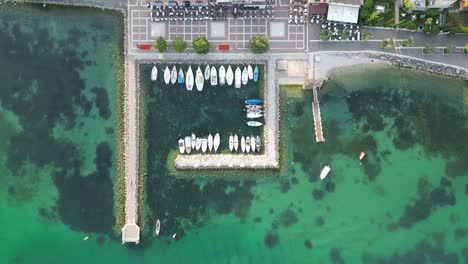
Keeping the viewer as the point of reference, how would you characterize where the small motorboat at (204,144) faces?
facing the viewer

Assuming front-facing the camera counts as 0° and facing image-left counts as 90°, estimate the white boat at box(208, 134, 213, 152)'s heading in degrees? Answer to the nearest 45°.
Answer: approximately 0°

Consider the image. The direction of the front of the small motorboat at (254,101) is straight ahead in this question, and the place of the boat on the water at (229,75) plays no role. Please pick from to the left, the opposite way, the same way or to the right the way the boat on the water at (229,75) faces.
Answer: to the left

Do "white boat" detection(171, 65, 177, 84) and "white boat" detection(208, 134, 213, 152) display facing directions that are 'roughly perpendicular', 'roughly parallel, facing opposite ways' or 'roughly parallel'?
roughly parallel, facing opposite ways

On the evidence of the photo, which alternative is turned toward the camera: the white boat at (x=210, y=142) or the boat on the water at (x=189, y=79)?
the white boat

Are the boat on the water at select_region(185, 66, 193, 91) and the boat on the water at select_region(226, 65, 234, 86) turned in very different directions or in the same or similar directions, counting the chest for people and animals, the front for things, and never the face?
same or similar directions

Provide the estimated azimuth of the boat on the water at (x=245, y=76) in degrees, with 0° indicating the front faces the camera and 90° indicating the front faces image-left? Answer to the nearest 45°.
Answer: approximately 180°

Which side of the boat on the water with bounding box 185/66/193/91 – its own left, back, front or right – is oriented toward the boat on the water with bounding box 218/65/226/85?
right

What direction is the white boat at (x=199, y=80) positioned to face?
away from the camera

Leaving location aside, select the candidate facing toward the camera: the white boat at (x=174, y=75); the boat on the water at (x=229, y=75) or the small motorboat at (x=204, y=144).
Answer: the small motorboat

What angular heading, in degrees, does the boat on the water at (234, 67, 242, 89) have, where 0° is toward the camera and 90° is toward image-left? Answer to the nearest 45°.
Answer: approximately 180°
